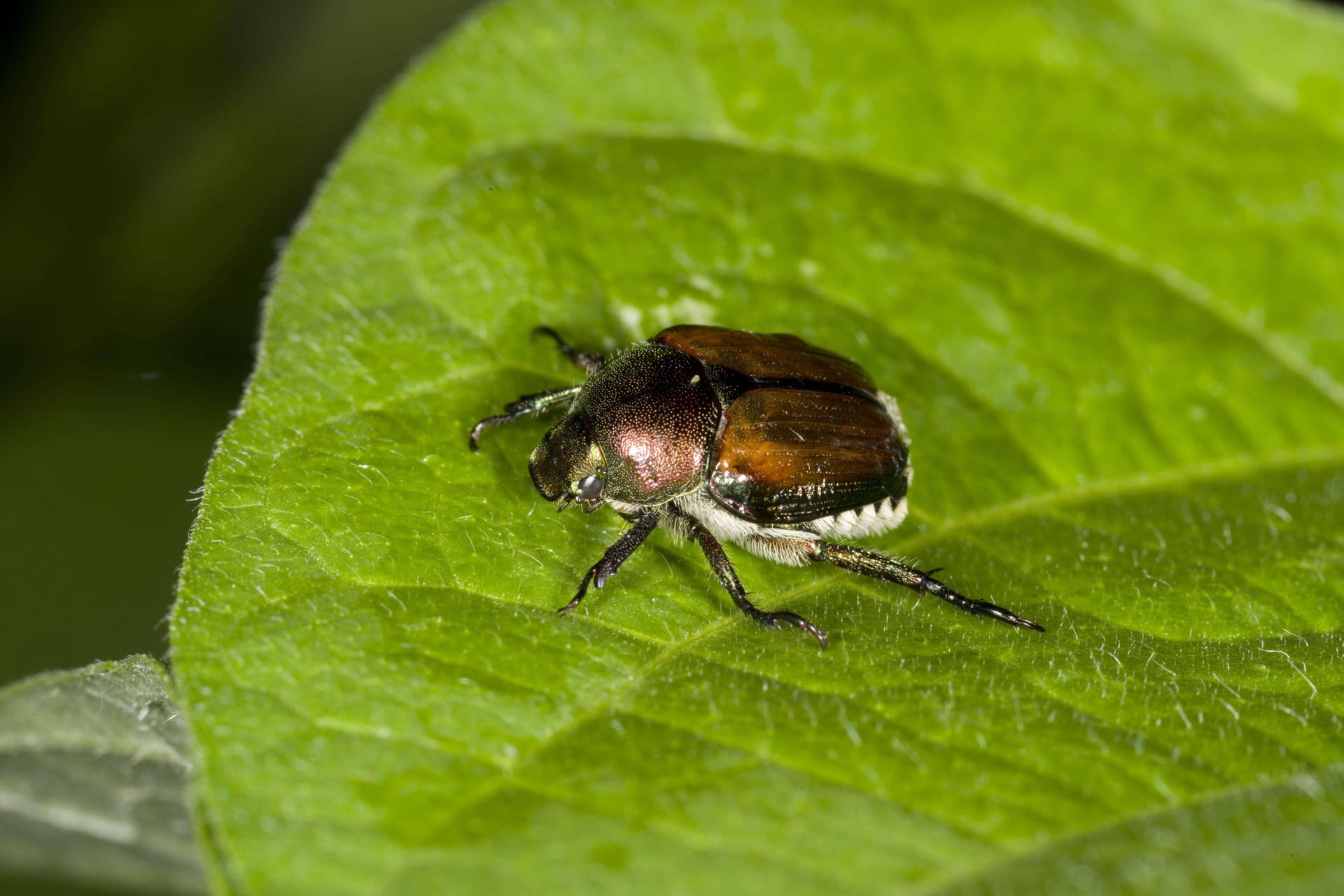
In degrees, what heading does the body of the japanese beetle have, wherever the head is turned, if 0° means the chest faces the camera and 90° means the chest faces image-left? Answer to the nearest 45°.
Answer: approximately 90°
